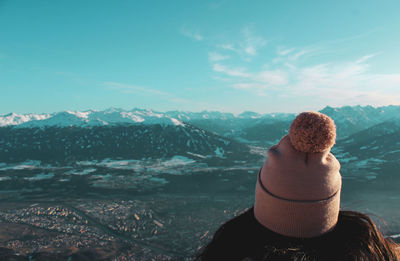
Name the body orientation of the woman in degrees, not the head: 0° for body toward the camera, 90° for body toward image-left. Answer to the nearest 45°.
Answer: approximately 180°

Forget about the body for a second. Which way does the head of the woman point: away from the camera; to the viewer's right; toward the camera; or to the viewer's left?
away from the camera
